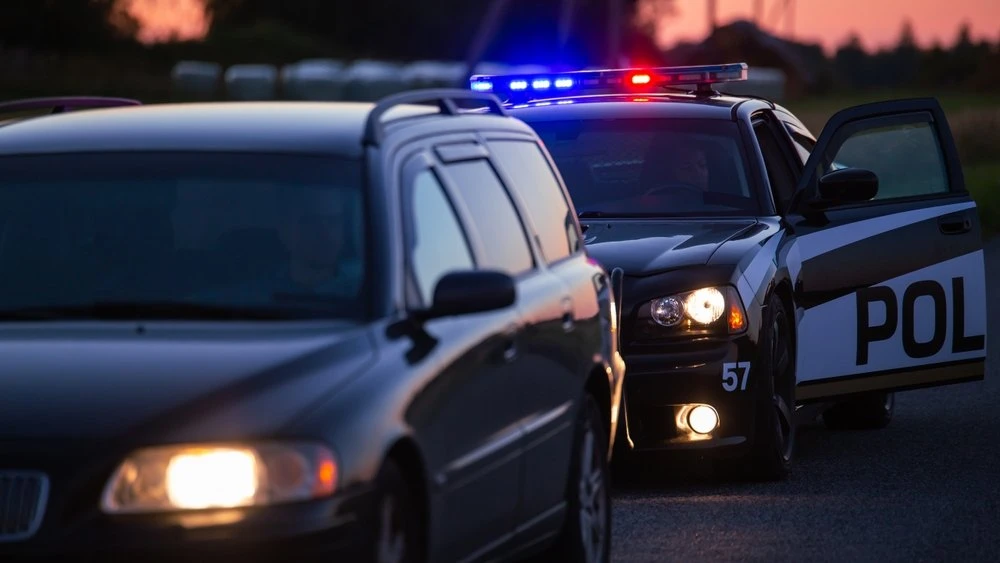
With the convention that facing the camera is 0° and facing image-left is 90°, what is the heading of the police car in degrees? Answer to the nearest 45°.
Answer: approximately 45°
